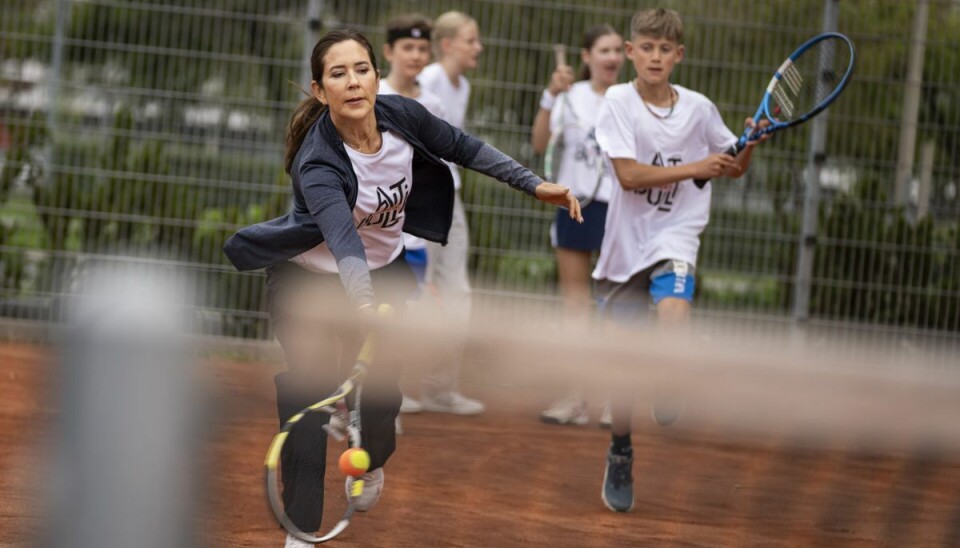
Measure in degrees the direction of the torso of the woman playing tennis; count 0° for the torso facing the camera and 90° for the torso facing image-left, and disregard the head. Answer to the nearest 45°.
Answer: approximately 315°

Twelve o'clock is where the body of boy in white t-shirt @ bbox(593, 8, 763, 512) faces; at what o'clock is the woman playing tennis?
The woman playing tennis is roughly at 1 o'clock from the boy in white t-shirt.
